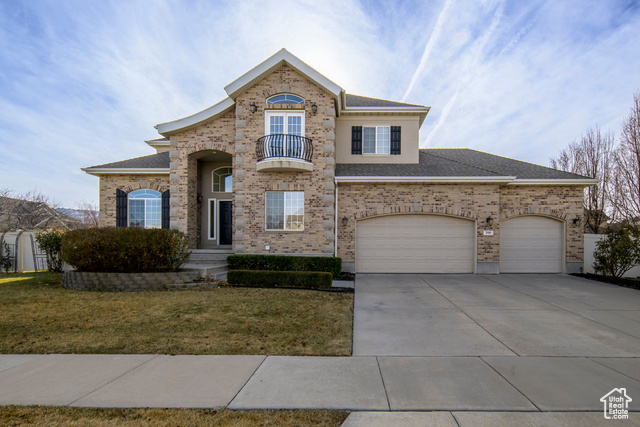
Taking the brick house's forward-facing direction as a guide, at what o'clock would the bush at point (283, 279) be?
The bush is roughly at 1 o'clock from the brick house.

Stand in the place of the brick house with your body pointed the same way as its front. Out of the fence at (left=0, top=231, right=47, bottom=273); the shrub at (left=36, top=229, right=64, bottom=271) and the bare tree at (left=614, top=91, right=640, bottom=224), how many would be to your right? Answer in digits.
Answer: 2

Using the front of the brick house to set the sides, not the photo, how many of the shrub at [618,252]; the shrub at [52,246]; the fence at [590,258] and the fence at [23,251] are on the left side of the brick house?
2

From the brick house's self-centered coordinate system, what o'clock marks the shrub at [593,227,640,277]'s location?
The shrub is roughly at 9 o'clock from the brick house.

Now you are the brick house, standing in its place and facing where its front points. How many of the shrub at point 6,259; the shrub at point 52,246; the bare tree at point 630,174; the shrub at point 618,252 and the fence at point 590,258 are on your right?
2

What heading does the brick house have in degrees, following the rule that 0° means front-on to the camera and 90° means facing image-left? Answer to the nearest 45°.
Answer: approximately 0°

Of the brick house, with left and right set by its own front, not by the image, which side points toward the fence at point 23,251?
right

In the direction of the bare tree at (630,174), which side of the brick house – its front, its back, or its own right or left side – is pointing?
left

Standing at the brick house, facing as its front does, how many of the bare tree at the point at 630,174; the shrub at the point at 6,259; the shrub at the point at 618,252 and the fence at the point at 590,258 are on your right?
1

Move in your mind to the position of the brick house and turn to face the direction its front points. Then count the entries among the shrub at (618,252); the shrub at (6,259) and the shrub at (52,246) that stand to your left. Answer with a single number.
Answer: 1

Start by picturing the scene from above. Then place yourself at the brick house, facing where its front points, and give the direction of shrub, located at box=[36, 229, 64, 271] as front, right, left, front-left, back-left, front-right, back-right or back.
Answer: right

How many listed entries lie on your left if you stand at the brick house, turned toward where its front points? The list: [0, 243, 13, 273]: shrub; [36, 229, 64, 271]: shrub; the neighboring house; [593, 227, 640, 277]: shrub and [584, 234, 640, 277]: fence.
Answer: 2

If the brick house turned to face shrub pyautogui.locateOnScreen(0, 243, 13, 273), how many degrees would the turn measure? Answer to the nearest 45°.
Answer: approximately 90° to its right
